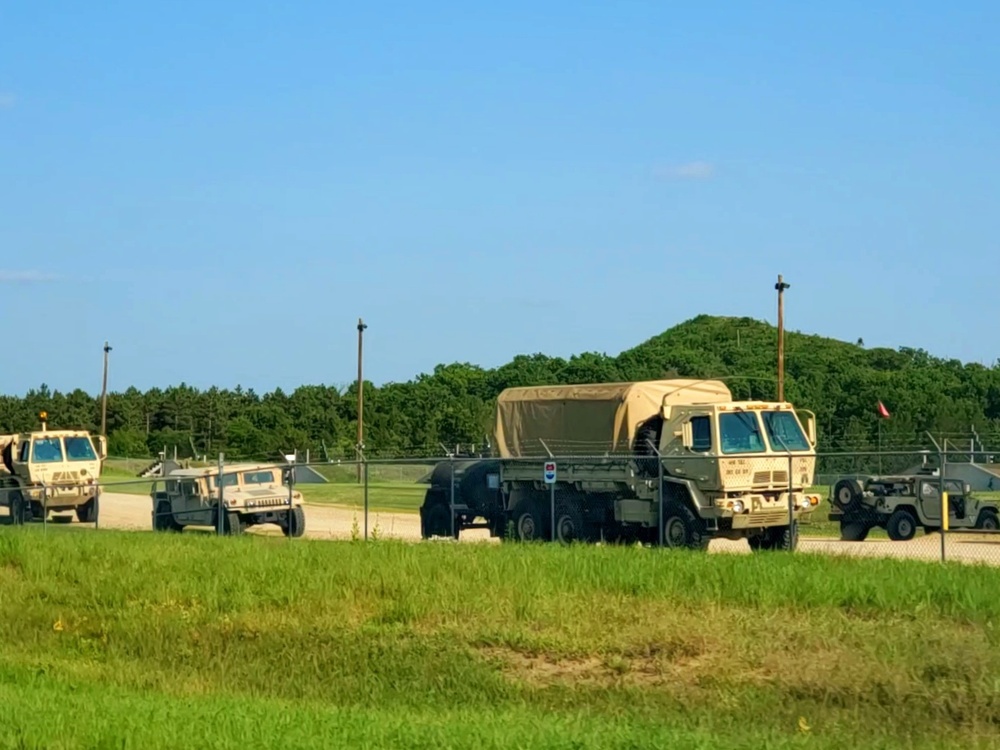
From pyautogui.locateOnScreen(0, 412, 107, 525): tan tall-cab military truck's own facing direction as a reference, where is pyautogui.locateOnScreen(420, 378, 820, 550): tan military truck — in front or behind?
in front

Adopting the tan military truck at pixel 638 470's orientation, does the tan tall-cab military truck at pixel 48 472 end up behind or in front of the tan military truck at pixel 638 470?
behind

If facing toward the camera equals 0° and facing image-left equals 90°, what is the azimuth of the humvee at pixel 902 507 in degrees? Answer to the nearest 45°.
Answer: approximately 225°

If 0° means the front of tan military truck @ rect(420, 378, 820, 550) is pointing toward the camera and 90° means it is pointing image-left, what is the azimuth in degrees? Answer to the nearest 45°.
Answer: approximately 315°

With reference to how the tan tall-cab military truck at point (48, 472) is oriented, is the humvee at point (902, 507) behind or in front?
in front

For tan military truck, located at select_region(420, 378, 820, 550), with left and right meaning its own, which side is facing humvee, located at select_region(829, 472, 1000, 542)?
left

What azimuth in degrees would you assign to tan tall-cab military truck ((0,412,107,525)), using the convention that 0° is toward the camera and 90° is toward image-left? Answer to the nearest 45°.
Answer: approximately 315°

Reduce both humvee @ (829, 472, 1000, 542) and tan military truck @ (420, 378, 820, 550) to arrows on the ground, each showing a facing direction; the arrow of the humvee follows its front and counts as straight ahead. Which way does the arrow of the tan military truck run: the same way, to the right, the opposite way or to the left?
to the right

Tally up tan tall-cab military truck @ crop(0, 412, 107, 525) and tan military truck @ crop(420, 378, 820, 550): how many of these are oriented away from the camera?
0

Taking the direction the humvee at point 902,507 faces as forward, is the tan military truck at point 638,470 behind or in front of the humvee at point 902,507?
behind
